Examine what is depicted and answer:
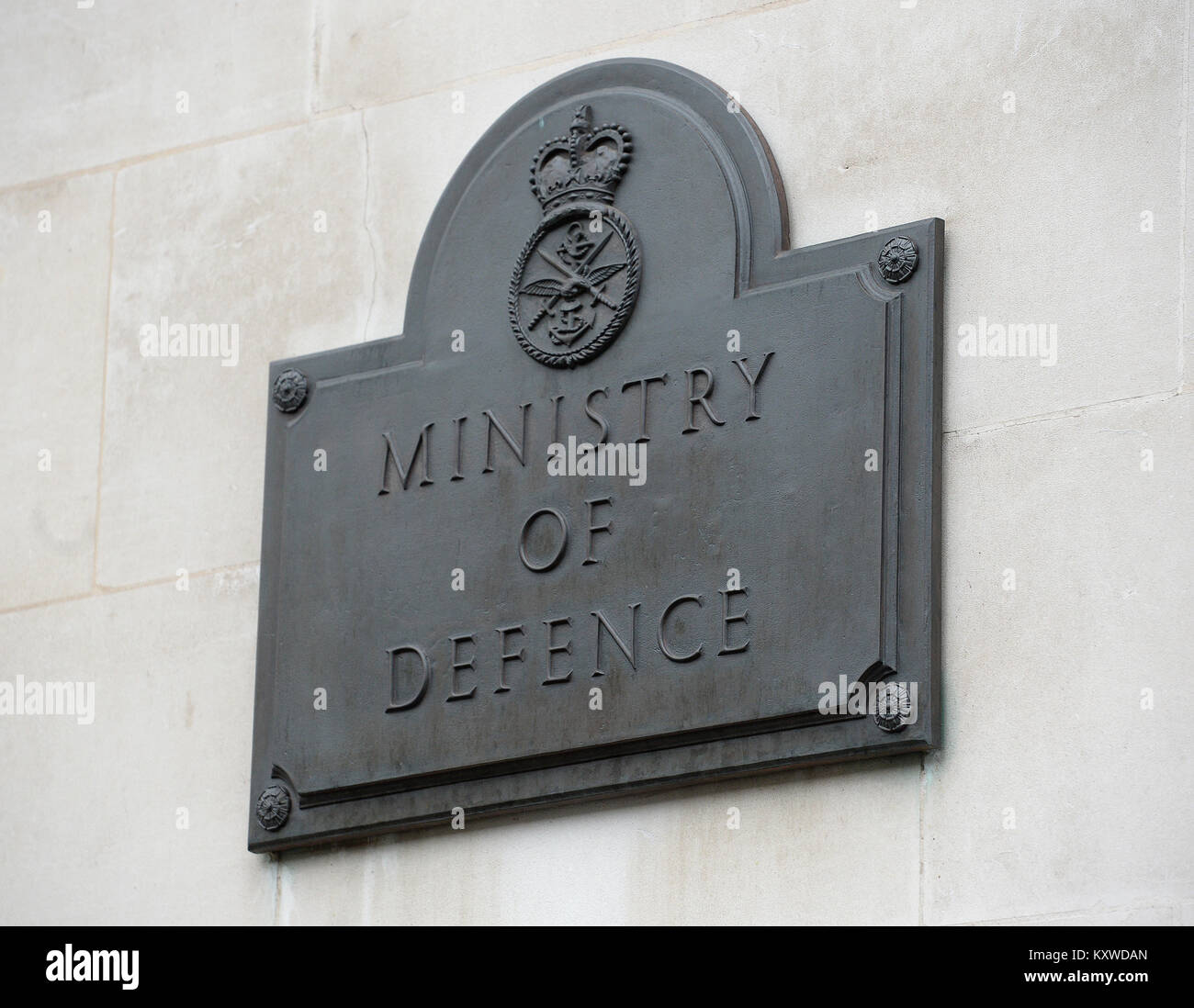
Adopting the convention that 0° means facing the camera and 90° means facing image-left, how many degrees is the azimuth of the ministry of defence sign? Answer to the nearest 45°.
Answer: approximately 45°
